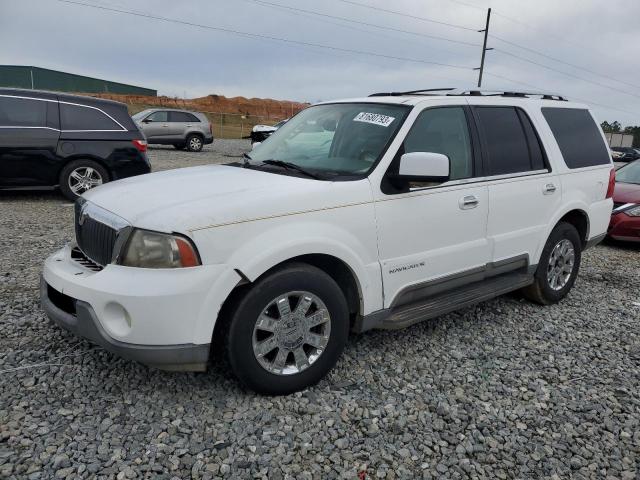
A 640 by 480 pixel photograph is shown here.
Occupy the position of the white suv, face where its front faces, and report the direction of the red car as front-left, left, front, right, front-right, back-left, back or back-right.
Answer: back

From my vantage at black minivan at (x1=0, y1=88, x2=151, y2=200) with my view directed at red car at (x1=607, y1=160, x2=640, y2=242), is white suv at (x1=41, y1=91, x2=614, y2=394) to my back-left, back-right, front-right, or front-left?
front-right

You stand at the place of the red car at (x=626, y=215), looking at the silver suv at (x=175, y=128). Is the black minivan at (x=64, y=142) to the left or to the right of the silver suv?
left

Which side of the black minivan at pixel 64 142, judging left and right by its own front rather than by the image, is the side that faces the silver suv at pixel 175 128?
right

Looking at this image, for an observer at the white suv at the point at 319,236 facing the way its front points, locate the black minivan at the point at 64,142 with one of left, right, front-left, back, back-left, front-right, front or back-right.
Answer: right

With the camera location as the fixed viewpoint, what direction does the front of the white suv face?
facing the viewer and to the left of the viewer

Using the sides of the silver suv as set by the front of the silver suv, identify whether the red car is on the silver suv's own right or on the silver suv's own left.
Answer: on the silver suv's own left

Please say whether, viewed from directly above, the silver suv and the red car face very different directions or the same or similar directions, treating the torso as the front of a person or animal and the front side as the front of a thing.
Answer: same or similar directions

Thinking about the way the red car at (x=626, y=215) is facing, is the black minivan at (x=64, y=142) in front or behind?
in front

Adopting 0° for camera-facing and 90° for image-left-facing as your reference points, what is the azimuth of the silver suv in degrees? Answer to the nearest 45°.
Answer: approximately 90°

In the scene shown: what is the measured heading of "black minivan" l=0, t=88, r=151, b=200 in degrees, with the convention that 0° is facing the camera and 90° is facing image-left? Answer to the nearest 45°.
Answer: approximately 90°

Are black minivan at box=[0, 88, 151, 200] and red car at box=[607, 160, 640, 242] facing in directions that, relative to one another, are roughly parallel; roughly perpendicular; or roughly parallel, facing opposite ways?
roughly parallel

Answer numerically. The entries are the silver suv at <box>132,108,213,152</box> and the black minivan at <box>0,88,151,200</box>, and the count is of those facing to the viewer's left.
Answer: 2

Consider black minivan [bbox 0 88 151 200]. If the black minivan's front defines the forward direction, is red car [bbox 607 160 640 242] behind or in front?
behind

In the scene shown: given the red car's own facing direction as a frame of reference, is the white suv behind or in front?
in front
